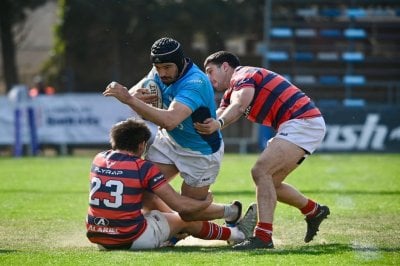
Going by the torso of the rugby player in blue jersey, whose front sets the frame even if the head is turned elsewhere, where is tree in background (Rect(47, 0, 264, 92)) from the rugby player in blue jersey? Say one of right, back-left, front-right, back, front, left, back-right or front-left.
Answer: back-right

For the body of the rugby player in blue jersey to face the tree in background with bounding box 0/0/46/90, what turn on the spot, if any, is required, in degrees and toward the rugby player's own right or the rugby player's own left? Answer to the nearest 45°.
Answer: approximately 135° to the rugby player's own right
